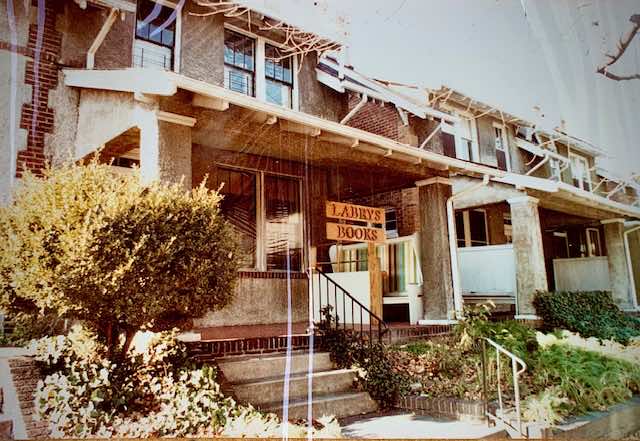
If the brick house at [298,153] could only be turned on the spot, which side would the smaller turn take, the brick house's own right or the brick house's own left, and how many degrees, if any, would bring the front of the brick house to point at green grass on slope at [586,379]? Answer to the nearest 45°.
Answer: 0° — it already faces it

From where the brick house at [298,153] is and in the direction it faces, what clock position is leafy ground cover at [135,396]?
The leafy ground cover is roughly at 2 o'clock from the brick house.

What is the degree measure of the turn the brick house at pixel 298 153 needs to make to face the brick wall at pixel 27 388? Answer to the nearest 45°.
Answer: approximately 90° to its right

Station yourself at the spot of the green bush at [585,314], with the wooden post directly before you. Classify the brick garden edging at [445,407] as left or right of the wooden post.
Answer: left

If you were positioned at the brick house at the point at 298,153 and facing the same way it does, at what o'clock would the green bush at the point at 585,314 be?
The green bush is roughly at 10 o'clock from the brick house.

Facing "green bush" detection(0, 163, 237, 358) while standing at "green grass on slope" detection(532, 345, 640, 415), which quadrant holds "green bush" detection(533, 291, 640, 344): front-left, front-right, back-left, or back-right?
back-right
